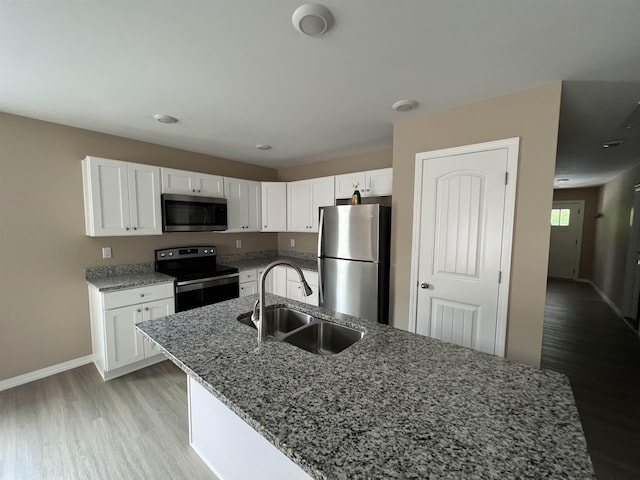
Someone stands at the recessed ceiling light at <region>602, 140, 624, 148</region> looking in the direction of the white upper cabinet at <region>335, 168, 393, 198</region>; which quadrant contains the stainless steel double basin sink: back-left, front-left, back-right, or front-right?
front-left

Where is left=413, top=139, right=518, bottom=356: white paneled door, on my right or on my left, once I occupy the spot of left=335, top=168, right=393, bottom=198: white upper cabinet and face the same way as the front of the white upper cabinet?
on my left

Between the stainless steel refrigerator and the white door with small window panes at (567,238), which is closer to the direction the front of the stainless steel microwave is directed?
the stainless steel refrigerator

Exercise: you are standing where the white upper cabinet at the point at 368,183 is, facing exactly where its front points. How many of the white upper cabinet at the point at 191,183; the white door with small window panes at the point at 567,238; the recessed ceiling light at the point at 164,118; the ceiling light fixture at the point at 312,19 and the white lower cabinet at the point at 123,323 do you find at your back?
1

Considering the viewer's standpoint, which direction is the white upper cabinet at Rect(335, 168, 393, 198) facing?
facing the viewer and to the left of the viewer

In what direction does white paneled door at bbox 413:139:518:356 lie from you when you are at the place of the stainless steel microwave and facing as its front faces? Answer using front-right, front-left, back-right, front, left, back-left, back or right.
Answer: front

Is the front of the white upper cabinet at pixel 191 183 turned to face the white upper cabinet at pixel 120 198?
no

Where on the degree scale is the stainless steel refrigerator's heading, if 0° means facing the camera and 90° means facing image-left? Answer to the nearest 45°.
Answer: approximately 45°

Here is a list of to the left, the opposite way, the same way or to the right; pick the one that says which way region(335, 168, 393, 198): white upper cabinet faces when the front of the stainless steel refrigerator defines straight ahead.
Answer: the same way

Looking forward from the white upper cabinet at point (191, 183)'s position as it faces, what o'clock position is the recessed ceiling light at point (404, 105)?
The recessed ceiling light is roughly at 12 o'clock from the white upper cabinet.

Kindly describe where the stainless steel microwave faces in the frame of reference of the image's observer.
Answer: facing the viewer and to the right of the viewer

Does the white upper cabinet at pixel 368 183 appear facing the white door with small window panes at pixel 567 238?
no

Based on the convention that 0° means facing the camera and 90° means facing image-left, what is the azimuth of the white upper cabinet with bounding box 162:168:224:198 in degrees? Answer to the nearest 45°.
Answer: approximately 315°

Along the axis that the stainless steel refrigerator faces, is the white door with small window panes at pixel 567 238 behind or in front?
behind
